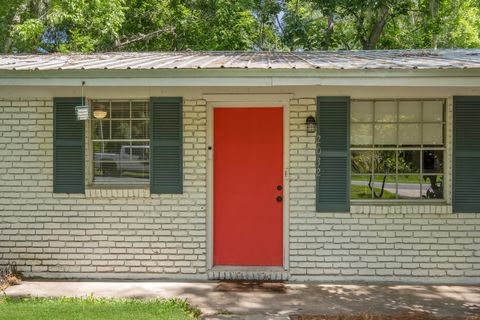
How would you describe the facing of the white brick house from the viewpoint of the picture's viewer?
facing the viewer
